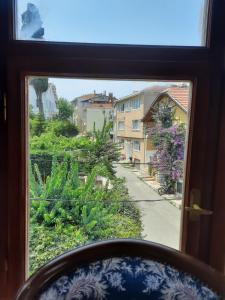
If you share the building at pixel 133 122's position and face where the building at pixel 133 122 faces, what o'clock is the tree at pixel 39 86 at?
The tree is roughly at 1 o'clock from the building.

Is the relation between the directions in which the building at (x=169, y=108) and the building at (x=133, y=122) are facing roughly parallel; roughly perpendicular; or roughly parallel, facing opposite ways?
roughly parallel

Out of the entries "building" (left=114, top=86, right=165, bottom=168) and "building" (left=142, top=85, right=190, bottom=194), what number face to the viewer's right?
0

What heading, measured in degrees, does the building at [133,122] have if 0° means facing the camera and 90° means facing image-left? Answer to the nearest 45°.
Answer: approximately 45°
